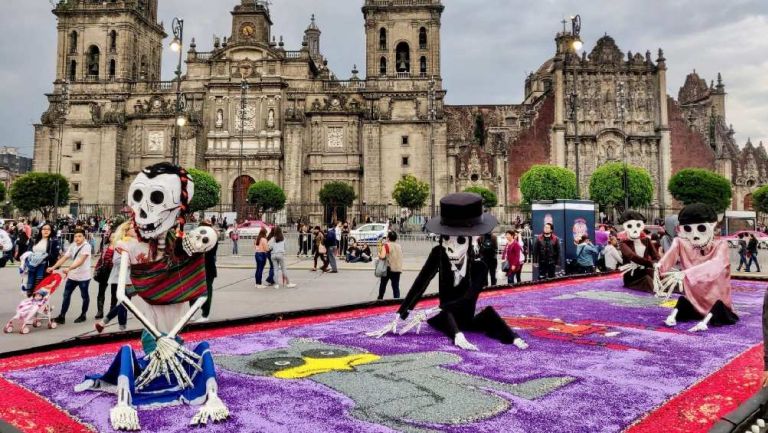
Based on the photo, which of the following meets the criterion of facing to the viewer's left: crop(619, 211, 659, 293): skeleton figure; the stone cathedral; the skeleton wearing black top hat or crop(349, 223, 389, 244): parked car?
the parked car

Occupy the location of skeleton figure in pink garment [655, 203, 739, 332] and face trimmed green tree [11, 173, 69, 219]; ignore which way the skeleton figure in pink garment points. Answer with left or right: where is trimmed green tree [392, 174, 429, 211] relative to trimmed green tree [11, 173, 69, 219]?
right

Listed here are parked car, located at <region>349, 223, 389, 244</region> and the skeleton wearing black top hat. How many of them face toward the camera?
1

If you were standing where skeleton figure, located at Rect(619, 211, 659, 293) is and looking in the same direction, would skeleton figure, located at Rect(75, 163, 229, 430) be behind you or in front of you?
in front

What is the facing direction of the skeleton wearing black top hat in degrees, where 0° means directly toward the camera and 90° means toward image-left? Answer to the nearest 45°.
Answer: approximately 0°

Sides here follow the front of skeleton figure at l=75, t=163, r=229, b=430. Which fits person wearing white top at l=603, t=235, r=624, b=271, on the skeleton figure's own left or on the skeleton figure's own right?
on the skeleton figure's own left

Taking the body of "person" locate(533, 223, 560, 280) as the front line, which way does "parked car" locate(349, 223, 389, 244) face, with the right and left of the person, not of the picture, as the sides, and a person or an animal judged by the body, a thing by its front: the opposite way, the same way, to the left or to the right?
to the right

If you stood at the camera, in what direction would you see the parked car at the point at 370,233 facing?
facing to the left of the viewer

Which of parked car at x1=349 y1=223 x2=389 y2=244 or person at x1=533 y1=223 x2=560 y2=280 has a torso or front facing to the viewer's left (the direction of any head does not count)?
the parked car

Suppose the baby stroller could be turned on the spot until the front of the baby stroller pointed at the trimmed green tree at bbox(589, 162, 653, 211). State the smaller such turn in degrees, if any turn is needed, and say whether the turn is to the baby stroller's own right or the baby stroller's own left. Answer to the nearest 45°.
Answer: approximately 135° to the baby stroller's own left

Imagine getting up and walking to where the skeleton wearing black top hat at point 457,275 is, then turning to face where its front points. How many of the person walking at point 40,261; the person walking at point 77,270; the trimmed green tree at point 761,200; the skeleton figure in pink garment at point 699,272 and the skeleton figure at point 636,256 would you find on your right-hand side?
2
